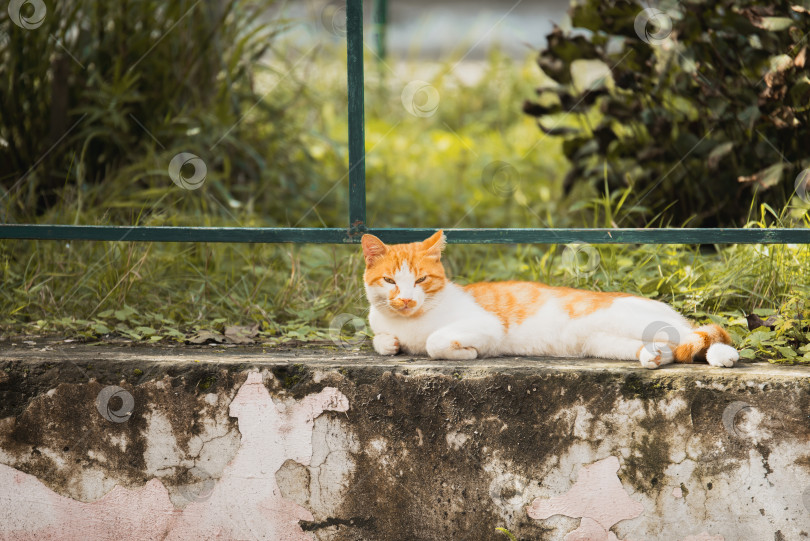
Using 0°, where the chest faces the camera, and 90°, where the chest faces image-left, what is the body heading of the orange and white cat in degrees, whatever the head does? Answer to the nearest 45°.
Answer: approximately 90°

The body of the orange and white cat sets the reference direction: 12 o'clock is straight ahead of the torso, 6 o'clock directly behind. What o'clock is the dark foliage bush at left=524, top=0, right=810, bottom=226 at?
The dark foliage bush is roughly at 4 o'clock from the orange and white cat.
